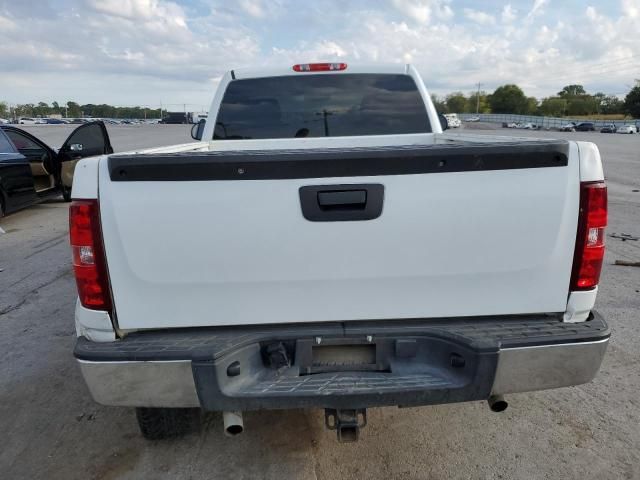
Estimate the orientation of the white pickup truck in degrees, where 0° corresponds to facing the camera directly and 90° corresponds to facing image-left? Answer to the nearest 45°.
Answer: approximately 180°
